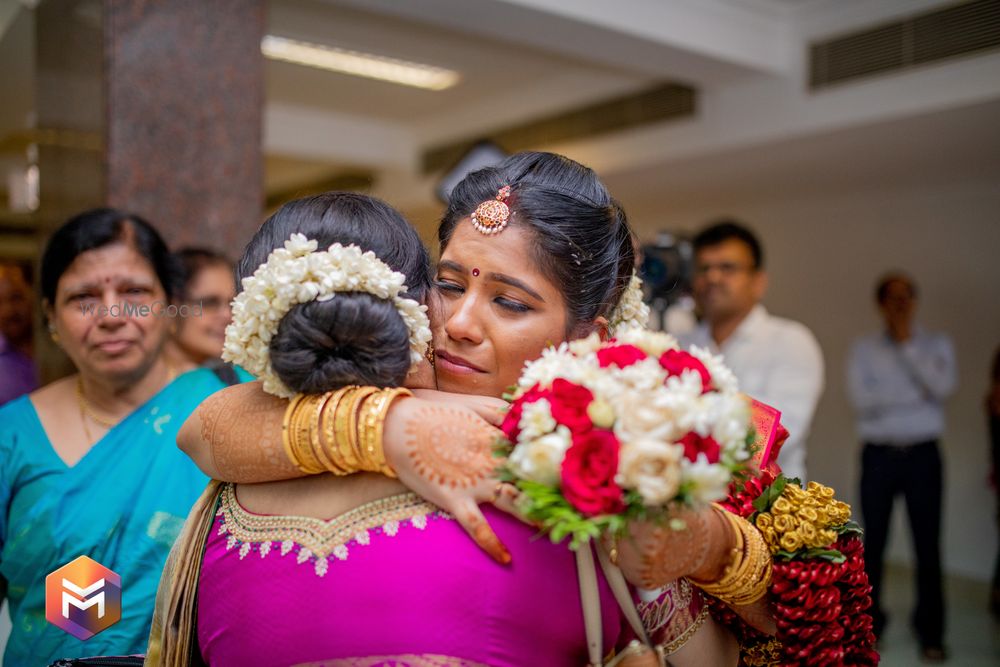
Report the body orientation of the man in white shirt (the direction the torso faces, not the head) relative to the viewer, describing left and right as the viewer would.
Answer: facing the viewer and to the left of the viewer

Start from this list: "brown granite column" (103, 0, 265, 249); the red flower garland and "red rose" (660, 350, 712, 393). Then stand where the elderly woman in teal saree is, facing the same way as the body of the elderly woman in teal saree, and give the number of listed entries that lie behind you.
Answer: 1

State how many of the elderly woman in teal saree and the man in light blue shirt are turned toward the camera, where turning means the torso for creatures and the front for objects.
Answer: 2

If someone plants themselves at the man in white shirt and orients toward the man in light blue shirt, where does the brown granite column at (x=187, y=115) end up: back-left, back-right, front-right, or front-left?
back-left

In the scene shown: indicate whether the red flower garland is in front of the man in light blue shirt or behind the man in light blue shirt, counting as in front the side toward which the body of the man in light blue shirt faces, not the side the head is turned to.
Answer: in front

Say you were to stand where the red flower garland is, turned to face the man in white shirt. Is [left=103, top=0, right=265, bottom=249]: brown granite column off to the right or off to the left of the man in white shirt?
left

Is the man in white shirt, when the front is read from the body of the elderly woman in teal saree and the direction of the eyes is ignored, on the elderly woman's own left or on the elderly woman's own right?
on the elderly woman's own left

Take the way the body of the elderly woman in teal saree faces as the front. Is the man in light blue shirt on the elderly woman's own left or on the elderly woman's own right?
on the elderly woman's own left

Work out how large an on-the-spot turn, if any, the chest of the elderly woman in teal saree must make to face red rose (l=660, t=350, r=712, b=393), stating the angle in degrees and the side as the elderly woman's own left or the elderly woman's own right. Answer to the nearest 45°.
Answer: approximately 45° to the elderly woman's own left

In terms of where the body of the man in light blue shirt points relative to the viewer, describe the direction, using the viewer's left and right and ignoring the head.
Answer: facing the viewer

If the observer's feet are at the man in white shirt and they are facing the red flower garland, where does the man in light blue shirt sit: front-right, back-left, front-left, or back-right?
back-left

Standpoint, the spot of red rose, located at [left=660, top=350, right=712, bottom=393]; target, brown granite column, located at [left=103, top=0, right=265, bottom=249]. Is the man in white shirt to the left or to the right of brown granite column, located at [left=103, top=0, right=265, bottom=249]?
right
